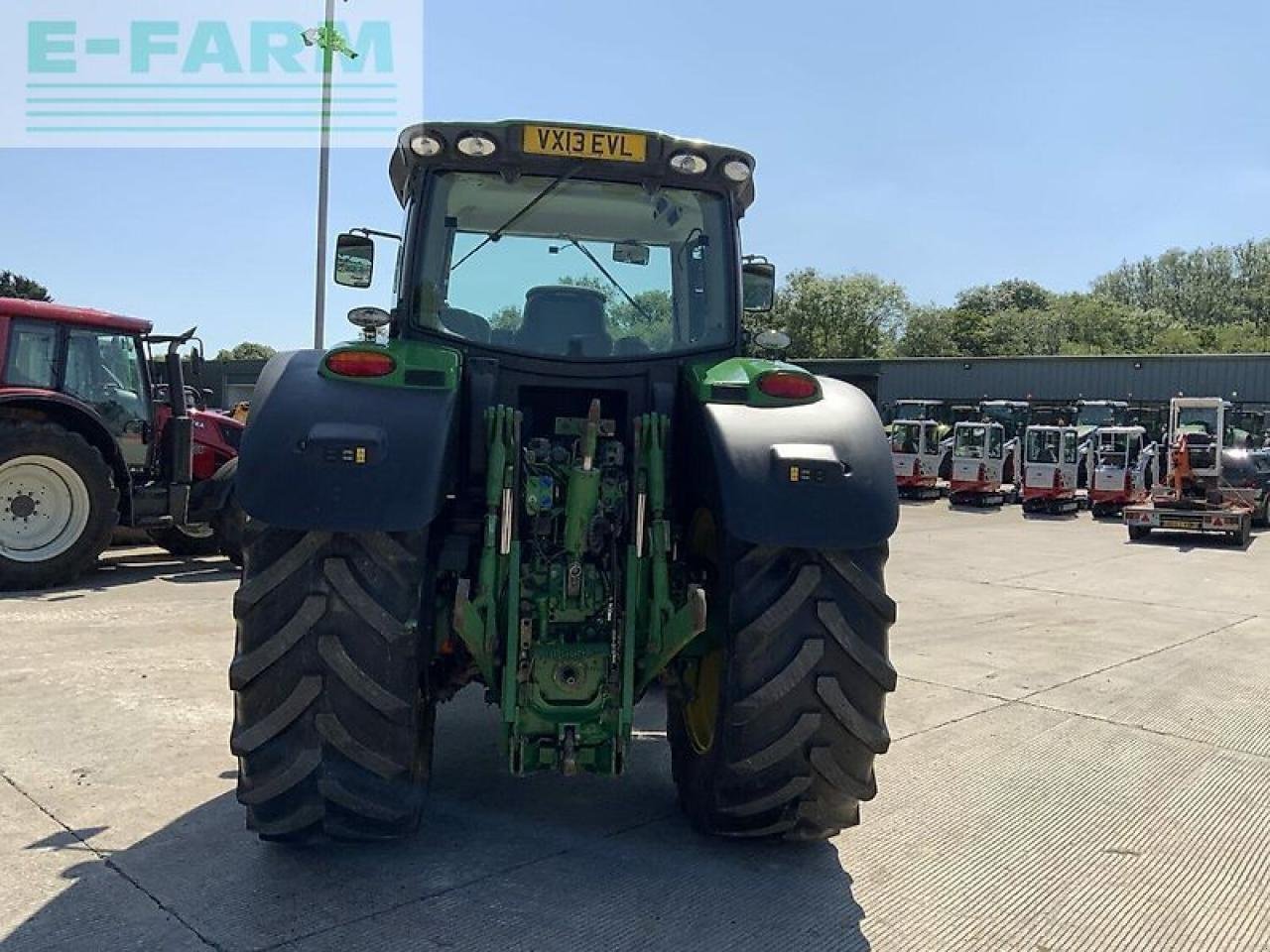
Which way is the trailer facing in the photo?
away from the camera

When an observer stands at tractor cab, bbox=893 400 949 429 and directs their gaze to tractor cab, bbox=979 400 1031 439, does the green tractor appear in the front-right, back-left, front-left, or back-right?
back-right

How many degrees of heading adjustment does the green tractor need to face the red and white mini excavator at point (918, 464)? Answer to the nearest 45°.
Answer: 0° — it already faces it

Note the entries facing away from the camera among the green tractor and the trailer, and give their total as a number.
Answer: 2

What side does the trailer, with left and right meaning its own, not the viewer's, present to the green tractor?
back

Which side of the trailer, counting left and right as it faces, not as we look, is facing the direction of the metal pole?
left

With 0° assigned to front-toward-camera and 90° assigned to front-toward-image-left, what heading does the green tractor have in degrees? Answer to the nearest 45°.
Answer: approximately 180°
